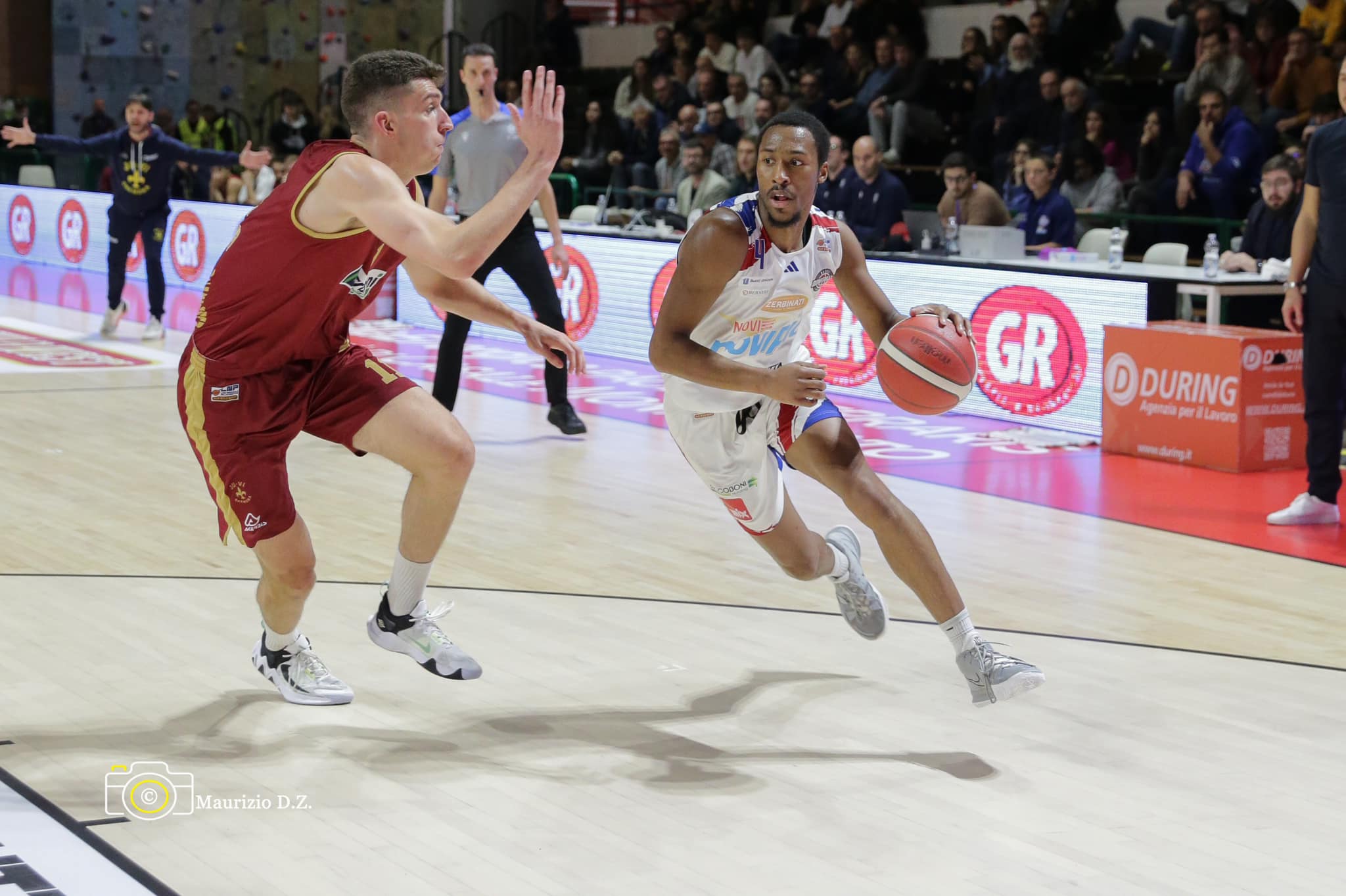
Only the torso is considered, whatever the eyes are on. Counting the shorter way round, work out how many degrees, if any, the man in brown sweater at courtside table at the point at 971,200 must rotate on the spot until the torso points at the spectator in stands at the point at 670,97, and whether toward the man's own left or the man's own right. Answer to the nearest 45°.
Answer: approximately 90° to the man's own right

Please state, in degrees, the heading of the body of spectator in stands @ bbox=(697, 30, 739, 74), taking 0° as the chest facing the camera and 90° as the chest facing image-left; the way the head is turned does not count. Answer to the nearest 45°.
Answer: approximately 45°

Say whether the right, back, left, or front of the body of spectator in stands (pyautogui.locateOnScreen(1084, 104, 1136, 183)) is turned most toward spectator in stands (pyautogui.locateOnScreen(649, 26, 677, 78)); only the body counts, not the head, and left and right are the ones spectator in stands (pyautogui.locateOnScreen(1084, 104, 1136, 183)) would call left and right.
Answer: right

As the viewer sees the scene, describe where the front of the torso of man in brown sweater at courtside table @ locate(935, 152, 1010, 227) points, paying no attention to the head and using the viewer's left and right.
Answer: facing the viewer and to the left of the viewer

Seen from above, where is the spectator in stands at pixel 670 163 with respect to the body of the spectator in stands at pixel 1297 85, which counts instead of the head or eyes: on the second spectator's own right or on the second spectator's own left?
on the second spectator's own right

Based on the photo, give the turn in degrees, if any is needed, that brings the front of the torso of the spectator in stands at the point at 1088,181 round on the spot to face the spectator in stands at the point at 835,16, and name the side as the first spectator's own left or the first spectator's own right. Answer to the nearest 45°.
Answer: approximately 90° to the first spectator's own right

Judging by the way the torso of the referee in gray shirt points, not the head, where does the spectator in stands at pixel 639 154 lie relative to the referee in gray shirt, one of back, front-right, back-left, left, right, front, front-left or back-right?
back

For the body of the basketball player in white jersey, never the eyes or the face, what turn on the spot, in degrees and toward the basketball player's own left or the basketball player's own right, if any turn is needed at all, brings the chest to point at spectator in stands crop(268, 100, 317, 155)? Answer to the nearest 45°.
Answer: approximately 135° to the basketball player's own left

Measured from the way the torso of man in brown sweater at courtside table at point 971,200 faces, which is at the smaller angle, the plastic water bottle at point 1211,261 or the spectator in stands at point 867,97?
the plastic water bottle

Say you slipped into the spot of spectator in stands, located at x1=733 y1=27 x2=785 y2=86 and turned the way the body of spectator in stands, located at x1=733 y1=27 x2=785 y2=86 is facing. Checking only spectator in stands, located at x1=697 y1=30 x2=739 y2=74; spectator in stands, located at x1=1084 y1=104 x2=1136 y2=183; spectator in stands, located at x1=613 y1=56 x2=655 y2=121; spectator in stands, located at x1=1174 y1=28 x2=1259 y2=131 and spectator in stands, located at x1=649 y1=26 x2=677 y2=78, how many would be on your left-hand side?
2

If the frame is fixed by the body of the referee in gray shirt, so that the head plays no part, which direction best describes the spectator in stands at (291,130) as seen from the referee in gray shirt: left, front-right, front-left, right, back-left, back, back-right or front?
back

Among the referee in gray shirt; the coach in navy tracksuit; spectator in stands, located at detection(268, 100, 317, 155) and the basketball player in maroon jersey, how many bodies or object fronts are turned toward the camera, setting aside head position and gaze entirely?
3
